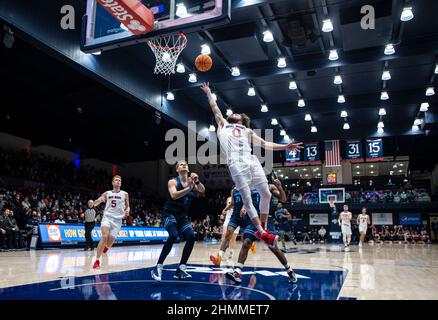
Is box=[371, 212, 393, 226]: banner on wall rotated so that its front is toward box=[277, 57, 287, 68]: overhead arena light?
yes

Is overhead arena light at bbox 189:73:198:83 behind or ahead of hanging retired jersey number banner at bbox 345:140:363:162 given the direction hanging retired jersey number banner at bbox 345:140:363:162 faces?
ahead

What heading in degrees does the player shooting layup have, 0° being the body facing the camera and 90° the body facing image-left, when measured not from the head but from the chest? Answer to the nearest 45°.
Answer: approximately 0°

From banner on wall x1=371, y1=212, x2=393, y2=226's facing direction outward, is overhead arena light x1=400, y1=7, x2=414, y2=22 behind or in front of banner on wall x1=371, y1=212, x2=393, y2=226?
in front

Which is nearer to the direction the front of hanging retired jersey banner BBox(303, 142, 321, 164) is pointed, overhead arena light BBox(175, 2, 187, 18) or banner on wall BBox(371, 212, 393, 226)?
the overhead arena light

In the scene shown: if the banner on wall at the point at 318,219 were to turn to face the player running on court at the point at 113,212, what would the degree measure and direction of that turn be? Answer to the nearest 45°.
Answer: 0° — it already faces them

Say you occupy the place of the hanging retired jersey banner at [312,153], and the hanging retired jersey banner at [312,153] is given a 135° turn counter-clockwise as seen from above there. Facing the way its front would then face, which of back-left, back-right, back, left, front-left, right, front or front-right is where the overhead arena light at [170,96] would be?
back

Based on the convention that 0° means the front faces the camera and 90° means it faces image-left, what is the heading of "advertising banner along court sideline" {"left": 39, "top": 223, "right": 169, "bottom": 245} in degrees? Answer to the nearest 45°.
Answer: approximately 315°

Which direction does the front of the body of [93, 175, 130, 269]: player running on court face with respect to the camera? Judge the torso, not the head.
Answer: toward the camera

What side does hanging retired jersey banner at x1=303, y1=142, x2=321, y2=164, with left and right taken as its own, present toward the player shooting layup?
front

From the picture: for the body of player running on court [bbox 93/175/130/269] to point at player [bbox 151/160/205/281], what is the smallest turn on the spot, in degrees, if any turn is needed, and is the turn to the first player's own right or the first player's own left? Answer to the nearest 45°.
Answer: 0° — they already face them

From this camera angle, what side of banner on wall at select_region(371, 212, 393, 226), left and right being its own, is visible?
front

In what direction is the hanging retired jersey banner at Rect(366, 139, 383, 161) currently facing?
toward the camera
